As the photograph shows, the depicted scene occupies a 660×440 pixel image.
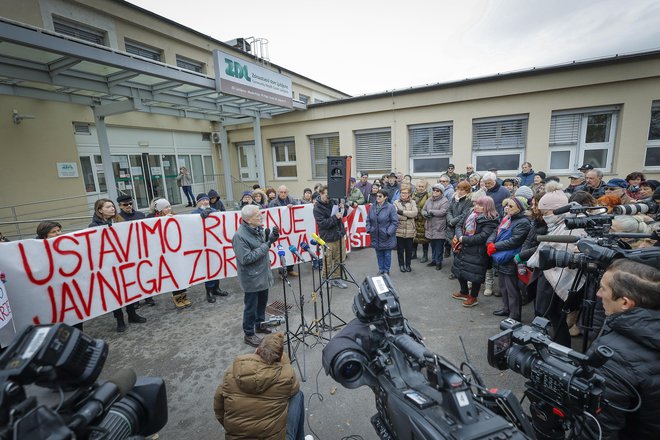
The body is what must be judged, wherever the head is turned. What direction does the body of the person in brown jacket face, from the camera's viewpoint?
away from the camera

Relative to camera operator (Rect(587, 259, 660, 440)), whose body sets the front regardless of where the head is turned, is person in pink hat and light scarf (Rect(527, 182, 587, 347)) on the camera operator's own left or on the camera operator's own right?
on the camera operator's own right

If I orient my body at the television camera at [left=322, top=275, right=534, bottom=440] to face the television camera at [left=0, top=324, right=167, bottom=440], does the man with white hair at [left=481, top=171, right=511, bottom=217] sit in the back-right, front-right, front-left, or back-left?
back-right

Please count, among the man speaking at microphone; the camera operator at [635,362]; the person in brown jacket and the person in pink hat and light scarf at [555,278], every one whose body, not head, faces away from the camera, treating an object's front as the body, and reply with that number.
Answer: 1

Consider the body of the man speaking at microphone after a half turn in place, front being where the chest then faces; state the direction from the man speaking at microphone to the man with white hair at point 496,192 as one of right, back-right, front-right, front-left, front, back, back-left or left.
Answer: back

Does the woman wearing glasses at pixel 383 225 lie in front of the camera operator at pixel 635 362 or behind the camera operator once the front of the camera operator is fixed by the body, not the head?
in front

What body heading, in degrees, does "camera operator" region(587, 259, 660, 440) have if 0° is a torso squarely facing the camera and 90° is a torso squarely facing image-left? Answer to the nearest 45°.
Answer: approximately 90°

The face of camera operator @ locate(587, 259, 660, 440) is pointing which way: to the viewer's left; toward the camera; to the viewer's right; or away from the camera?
to the viewer's left

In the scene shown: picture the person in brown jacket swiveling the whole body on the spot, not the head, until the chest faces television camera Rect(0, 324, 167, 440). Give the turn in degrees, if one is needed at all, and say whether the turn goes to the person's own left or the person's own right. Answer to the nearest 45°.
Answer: approximately 135° to the person's own left
